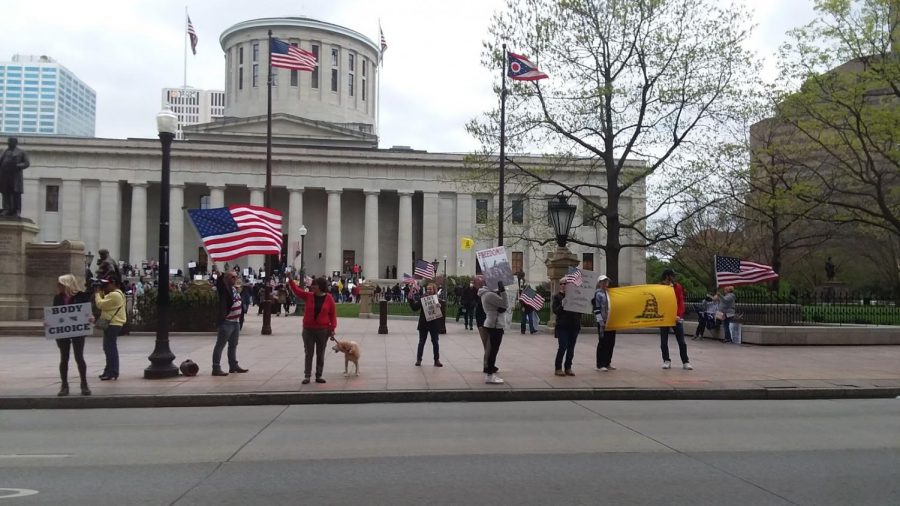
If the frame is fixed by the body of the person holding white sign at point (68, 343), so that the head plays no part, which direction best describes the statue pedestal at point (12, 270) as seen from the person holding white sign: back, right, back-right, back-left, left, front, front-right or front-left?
back

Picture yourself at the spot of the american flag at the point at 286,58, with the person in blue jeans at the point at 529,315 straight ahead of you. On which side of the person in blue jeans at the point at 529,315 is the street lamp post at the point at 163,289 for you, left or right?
right

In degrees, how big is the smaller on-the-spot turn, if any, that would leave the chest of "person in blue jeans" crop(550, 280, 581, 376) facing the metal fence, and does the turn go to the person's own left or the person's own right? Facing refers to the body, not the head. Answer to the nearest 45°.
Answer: approximately 90° to the person's own left

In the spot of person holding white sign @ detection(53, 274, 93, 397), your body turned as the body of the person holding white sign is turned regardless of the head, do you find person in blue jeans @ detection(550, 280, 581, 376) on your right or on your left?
on your left

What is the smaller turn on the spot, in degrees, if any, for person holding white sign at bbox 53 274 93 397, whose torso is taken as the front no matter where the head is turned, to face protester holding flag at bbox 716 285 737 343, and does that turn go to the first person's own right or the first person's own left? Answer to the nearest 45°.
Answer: approximately 90° to the first person's own left

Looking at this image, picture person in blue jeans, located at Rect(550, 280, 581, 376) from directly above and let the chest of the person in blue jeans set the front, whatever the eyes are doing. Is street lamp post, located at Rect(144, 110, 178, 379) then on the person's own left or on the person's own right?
on the person's own right

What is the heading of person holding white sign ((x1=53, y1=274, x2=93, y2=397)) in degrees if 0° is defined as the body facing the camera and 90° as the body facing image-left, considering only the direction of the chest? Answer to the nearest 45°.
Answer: approximately 0°

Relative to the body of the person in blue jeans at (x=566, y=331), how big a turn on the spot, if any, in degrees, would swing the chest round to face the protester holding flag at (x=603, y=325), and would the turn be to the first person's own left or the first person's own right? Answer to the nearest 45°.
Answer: approximately 90° to the first person's own left

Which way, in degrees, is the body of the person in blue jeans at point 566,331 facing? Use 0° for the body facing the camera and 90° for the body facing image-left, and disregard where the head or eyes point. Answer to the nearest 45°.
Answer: approximately 315°
